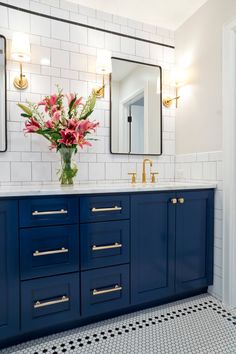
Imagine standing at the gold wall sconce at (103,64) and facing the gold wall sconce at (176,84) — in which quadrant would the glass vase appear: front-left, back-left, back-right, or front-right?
back-right

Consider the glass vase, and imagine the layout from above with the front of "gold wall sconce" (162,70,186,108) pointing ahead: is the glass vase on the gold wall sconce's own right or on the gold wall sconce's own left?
on the gold wall sconce's own right

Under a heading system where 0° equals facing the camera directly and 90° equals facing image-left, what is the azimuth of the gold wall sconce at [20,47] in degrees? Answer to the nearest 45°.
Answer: approximately 0°

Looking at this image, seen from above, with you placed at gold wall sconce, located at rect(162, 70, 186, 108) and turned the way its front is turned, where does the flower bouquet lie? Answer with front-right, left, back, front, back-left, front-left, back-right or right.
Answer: right

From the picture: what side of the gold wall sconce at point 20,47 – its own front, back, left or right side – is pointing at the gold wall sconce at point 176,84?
left
